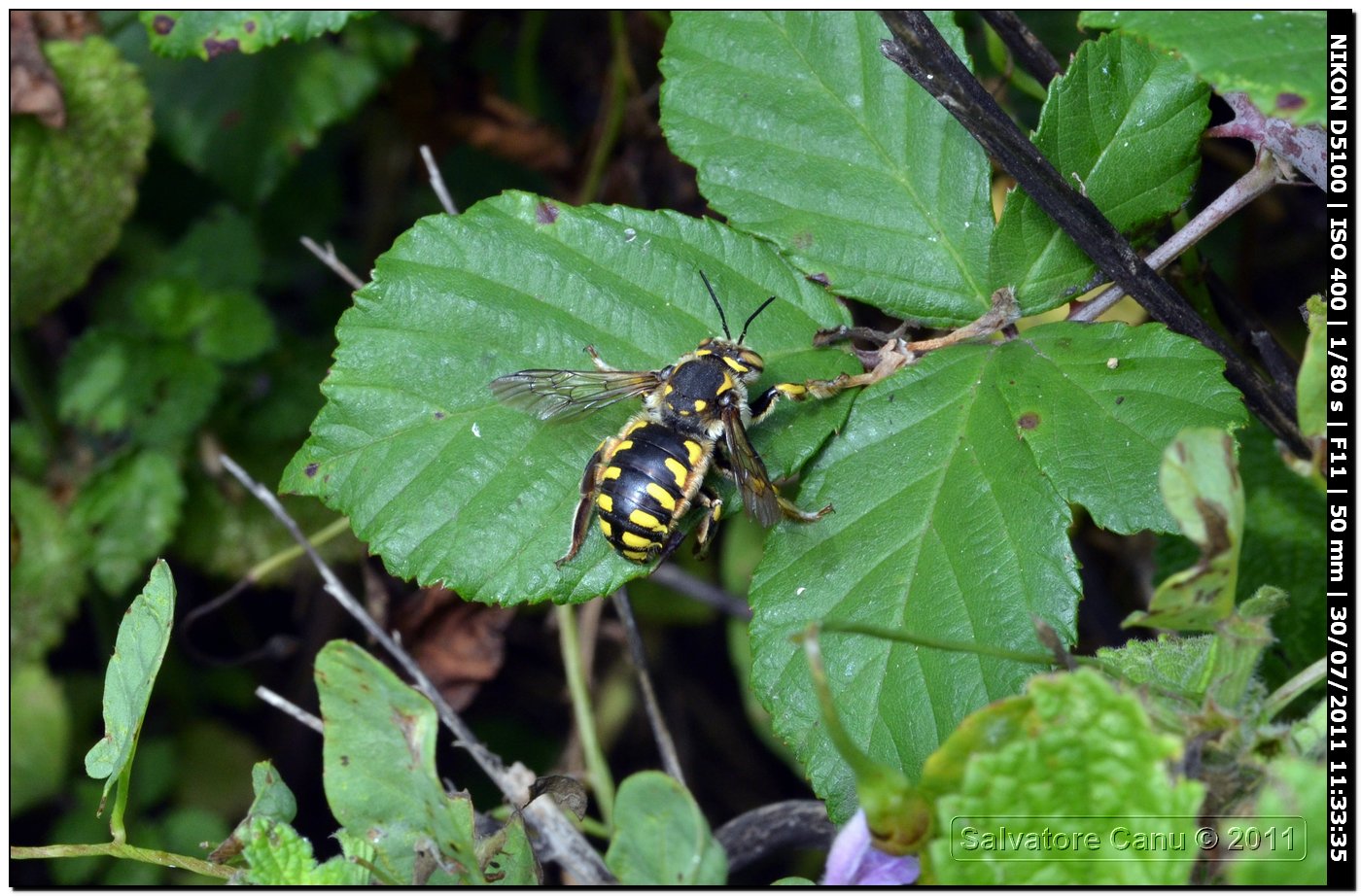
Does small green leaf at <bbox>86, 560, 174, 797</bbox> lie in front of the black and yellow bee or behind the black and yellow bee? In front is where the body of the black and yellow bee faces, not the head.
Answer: behind

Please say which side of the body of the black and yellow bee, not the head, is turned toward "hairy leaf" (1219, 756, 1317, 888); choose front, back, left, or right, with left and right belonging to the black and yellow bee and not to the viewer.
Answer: right

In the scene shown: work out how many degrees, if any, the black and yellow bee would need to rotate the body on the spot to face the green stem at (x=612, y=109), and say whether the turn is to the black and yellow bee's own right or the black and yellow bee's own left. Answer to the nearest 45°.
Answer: approximately 45° to the black and yellow bee's own left

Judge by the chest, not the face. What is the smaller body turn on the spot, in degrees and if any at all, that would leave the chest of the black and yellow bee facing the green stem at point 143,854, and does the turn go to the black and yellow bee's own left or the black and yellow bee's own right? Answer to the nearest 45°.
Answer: approximately 180°

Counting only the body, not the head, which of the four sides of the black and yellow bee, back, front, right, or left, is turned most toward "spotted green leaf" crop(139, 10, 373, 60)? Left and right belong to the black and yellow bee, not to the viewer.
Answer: left

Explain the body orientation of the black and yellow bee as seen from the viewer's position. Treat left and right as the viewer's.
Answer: facing away from the viewer and to the right of the viewer
